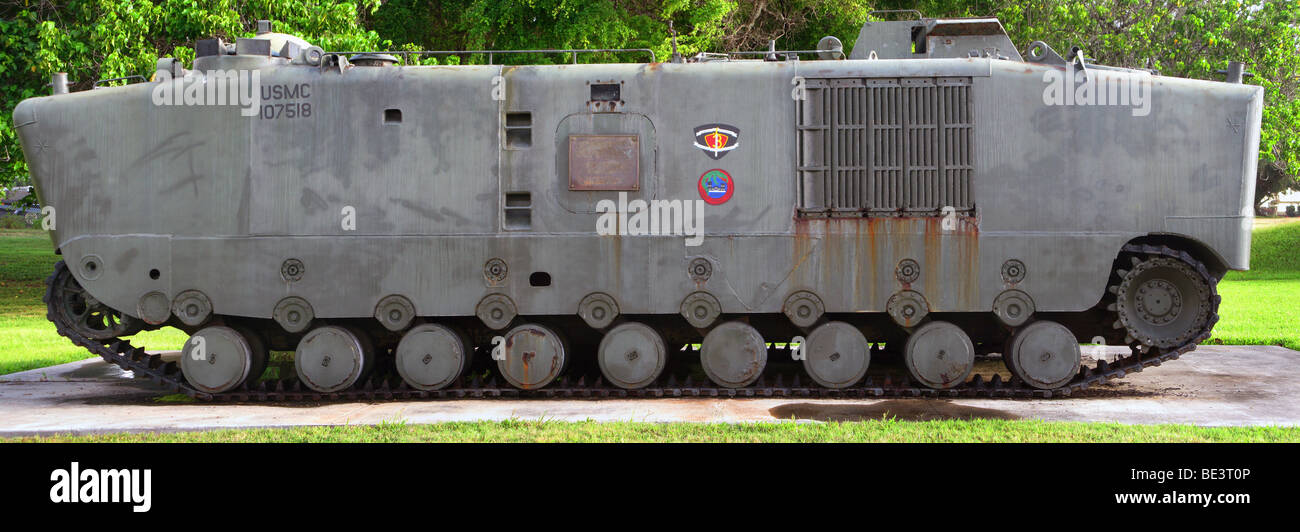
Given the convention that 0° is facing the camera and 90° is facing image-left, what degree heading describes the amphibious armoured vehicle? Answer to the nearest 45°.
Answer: approximately 90°
